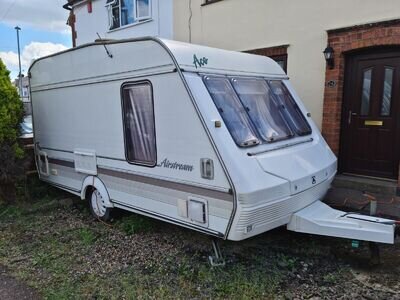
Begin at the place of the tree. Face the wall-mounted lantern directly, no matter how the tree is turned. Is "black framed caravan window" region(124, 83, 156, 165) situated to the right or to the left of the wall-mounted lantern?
right

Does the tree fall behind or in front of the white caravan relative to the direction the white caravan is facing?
behind

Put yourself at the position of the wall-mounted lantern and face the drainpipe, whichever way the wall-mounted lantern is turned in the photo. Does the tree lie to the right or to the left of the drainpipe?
left

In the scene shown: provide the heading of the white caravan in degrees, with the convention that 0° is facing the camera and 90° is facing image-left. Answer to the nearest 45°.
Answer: approximately 315°

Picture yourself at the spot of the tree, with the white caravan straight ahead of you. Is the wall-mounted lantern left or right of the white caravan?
left

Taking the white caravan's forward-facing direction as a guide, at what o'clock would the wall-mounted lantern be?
The wall-mounted lantern is roughly at 9 o'clock from the white caravan.

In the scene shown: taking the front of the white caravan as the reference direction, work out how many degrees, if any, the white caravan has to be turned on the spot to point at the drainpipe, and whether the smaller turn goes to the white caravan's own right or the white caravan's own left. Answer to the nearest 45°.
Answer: approximately 180°

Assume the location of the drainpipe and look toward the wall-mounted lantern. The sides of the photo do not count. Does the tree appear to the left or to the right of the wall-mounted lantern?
right
